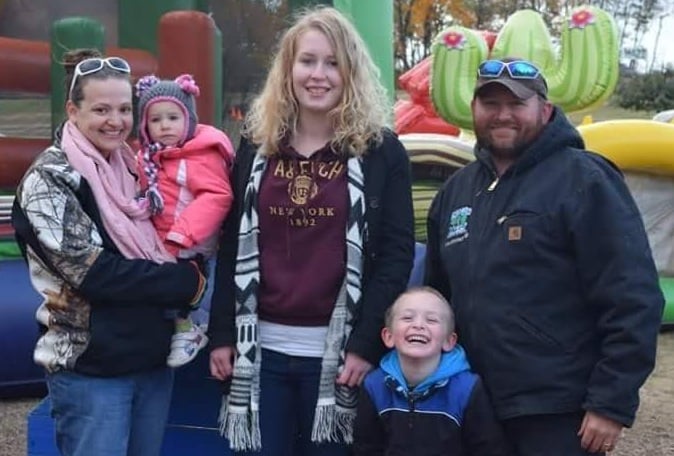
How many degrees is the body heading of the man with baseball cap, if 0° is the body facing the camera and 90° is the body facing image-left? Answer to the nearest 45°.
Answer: approximately 45°

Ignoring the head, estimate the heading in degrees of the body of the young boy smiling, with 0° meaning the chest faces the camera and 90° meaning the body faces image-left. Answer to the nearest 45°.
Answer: approximately 0°

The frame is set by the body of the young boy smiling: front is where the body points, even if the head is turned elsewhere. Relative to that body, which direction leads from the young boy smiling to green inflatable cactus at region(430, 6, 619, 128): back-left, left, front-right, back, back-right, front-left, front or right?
back

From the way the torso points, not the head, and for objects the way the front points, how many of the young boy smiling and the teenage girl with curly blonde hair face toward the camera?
2

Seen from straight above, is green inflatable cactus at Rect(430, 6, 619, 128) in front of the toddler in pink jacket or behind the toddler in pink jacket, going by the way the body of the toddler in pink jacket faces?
behind

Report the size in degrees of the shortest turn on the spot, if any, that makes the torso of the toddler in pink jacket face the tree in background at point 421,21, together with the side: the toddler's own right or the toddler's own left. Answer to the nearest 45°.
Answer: approximately 135° to the toddler's own right

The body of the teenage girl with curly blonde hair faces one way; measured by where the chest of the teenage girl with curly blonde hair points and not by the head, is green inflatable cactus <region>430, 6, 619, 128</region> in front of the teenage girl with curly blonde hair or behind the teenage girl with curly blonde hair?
behind

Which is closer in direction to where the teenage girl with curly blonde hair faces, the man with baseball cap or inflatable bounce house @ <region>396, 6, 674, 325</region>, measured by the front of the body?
the man with baseball cap

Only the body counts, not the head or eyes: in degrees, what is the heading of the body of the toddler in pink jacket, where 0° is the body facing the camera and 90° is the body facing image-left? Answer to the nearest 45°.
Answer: approximately 45°
